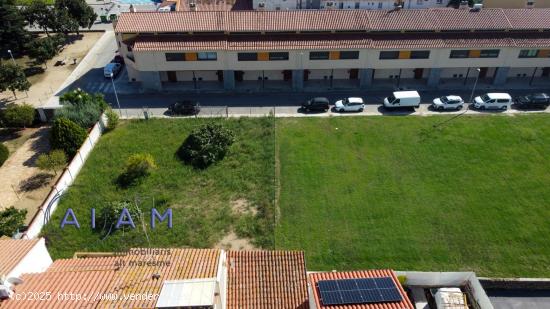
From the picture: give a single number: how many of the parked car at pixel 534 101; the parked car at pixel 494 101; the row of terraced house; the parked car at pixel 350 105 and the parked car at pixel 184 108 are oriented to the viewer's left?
4

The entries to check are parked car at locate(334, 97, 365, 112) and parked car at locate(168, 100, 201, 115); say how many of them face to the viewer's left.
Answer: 2

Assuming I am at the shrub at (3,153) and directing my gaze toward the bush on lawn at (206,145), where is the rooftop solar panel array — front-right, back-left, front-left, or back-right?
front-right

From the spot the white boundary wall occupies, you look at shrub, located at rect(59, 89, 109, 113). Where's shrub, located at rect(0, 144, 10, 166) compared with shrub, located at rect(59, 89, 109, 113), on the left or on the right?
left

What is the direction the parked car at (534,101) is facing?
to the viewer's left

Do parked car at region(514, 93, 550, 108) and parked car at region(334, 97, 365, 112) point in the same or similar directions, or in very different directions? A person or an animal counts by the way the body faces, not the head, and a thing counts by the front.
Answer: same or similar directions

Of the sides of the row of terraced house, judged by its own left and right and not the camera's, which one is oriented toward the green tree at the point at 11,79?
right

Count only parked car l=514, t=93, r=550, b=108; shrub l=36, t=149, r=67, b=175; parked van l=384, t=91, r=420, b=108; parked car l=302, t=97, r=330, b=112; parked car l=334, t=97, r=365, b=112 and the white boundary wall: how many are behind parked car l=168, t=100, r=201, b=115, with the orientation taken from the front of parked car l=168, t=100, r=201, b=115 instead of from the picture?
4

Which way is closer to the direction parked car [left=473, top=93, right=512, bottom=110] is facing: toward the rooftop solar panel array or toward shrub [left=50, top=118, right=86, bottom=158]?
the shrub

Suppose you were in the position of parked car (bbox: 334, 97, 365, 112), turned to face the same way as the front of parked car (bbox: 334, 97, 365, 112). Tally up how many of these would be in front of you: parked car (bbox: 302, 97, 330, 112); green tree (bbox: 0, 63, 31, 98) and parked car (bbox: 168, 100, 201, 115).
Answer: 3

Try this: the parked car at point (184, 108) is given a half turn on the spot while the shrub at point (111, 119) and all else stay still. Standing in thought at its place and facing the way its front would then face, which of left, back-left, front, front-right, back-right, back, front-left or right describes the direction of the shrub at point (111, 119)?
back

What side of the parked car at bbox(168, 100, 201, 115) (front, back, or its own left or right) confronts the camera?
left

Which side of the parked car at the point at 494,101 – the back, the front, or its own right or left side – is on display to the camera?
left

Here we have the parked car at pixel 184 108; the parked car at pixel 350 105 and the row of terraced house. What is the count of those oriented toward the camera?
1

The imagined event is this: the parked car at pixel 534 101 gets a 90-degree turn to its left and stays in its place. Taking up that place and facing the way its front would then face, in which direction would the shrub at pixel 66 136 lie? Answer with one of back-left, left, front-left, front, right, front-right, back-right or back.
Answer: front-right

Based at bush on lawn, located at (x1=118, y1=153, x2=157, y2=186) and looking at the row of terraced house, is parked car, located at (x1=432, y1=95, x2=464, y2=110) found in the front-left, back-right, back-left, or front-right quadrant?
front-right

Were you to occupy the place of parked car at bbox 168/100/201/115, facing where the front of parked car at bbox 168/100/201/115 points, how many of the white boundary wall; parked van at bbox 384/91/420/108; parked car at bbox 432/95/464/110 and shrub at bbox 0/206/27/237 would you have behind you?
2

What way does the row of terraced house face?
toward the camera

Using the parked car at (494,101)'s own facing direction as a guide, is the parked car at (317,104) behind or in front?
in front
